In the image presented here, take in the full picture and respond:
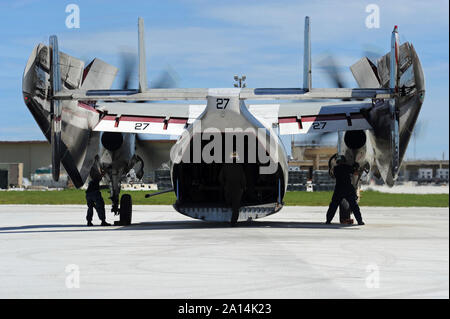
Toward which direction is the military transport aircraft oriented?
away from the camera
